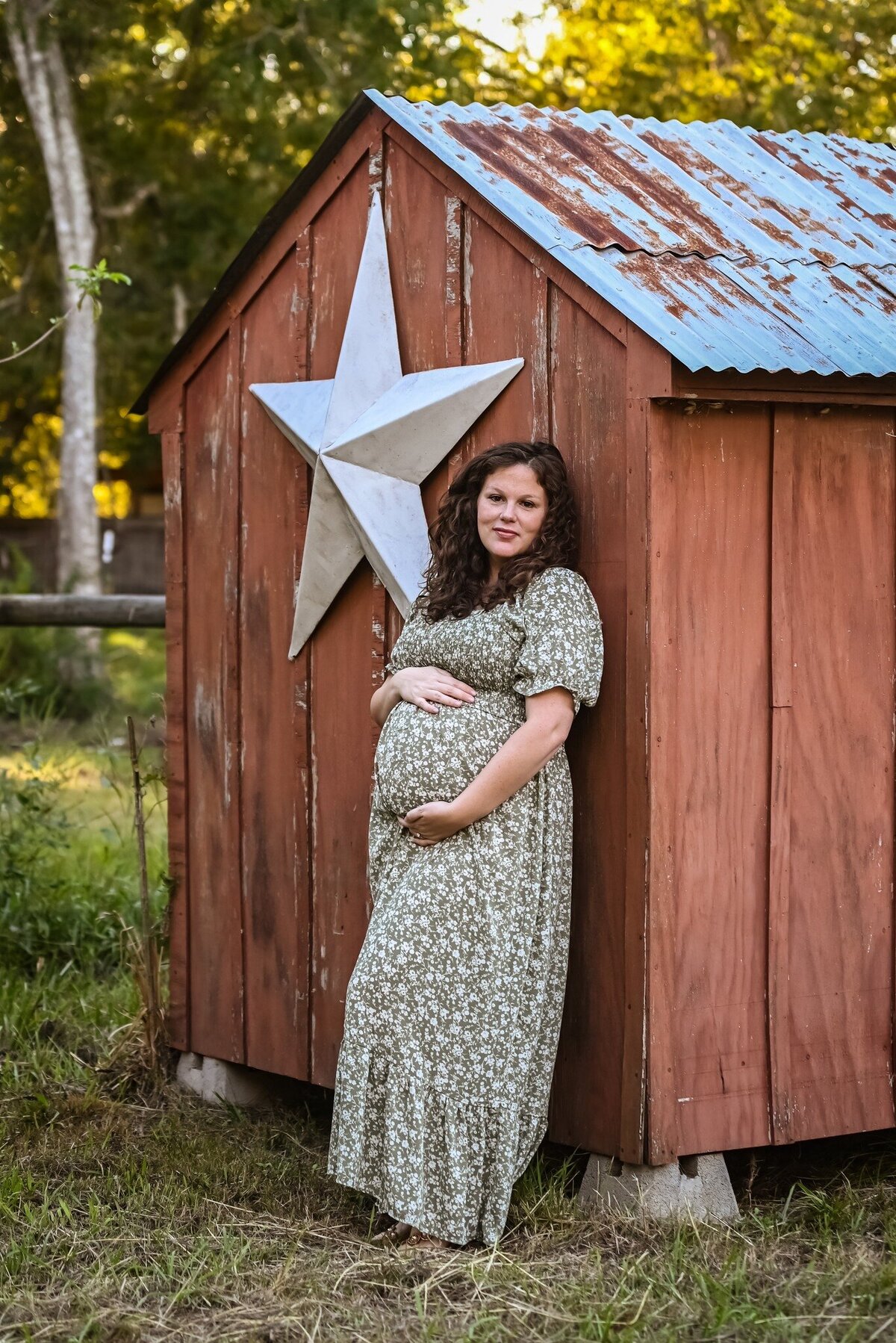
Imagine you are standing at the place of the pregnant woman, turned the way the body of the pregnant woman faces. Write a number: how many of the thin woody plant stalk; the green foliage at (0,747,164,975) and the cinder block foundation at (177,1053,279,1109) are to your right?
3

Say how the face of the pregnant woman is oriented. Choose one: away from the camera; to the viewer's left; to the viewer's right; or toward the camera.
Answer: toward the camera

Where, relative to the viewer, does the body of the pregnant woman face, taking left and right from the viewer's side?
facing the viewer and to the left of the viewer

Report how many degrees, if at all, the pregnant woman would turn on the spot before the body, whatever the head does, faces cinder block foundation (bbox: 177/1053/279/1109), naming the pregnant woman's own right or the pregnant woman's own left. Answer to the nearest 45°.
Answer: approximately 90° to the pregnant woman's own right

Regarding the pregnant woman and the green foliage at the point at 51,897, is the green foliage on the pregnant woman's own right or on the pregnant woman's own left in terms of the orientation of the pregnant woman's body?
on the pregnant woman's own right

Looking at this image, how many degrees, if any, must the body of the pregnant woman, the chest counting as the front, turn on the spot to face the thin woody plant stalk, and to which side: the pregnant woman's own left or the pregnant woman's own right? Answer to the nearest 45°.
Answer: approximately 90° to the pregnant woman's own right
